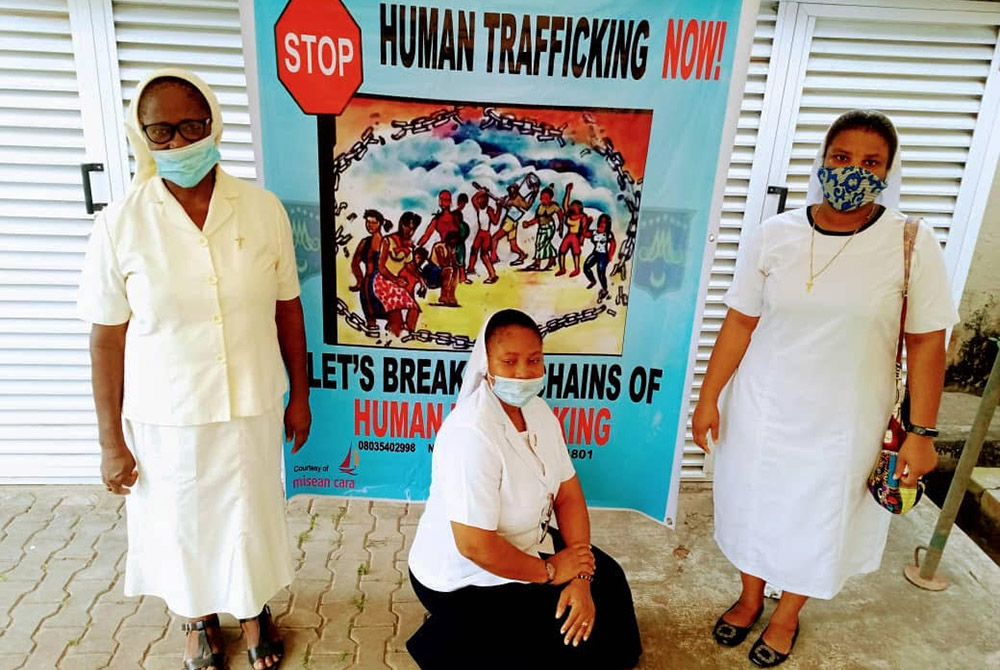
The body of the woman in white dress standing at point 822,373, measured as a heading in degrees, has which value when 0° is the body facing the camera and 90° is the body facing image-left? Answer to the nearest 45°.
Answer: approximately 0°

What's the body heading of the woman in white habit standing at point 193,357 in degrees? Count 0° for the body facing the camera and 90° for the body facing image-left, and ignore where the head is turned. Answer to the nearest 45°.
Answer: approximately 0°

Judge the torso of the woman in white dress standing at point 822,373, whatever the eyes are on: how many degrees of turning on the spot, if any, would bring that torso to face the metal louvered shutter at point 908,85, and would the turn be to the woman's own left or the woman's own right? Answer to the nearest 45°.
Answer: approximately 180°

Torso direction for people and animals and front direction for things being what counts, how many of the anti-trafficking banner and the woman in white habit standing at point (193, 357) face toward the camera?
2

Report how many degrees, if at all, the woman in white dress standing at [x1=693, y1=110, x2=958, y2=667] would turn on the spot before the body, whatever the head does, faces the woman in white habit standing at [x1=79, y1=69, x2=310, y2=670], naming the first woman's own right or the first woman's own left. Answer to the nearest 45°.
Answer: approximately 45° to the first woman's own right

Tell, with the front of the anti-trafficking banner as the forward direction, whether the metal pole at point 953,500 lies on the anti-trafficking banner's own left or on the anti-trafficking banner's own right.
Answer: on the anti-trafficking banner's own left

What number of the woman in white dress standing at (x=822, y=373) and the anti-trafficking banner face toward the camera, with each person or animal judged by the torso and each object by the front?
2
